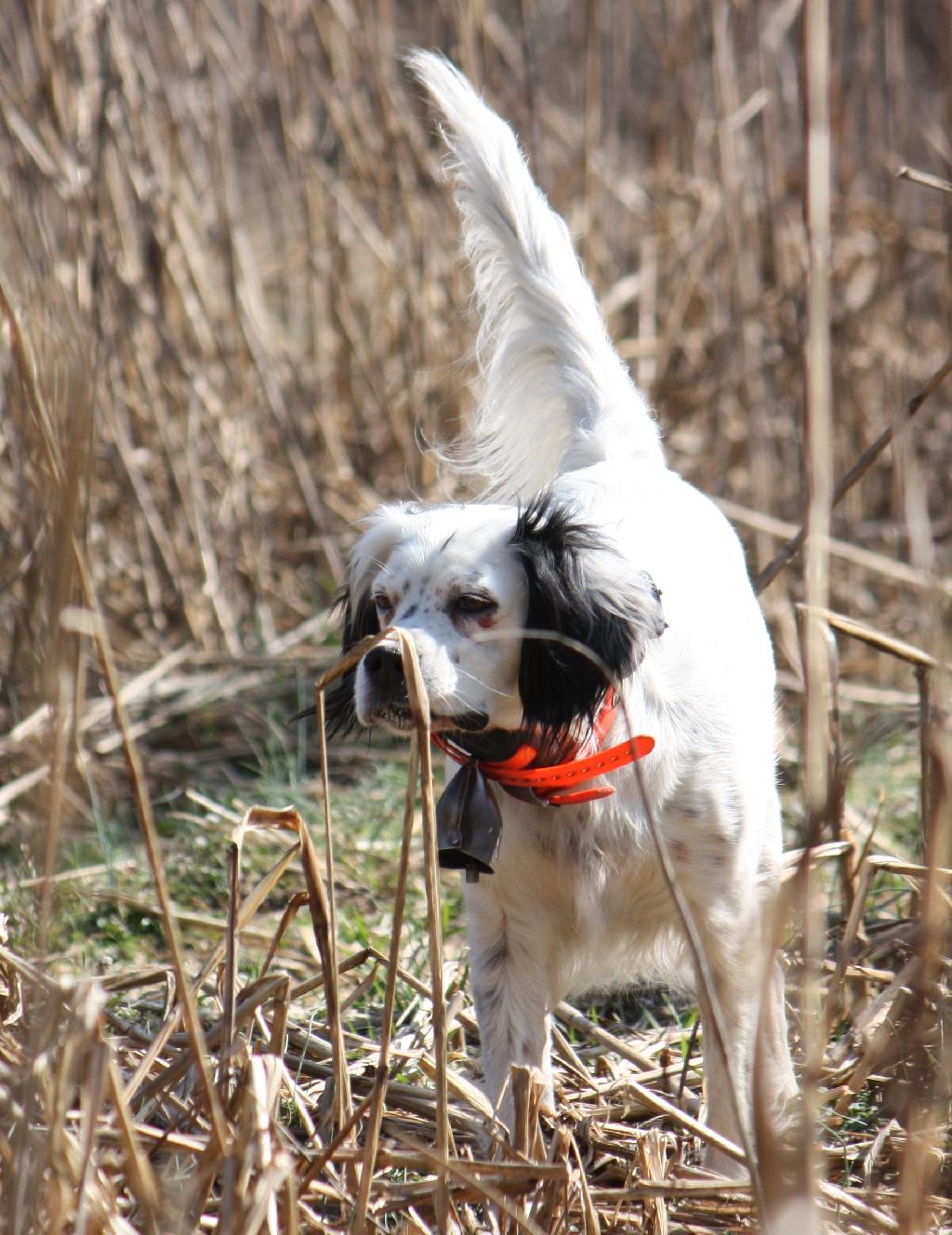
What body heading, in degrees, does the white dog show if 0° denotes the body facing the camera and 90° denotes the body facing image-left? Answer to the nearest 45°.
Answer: approximately 0°
